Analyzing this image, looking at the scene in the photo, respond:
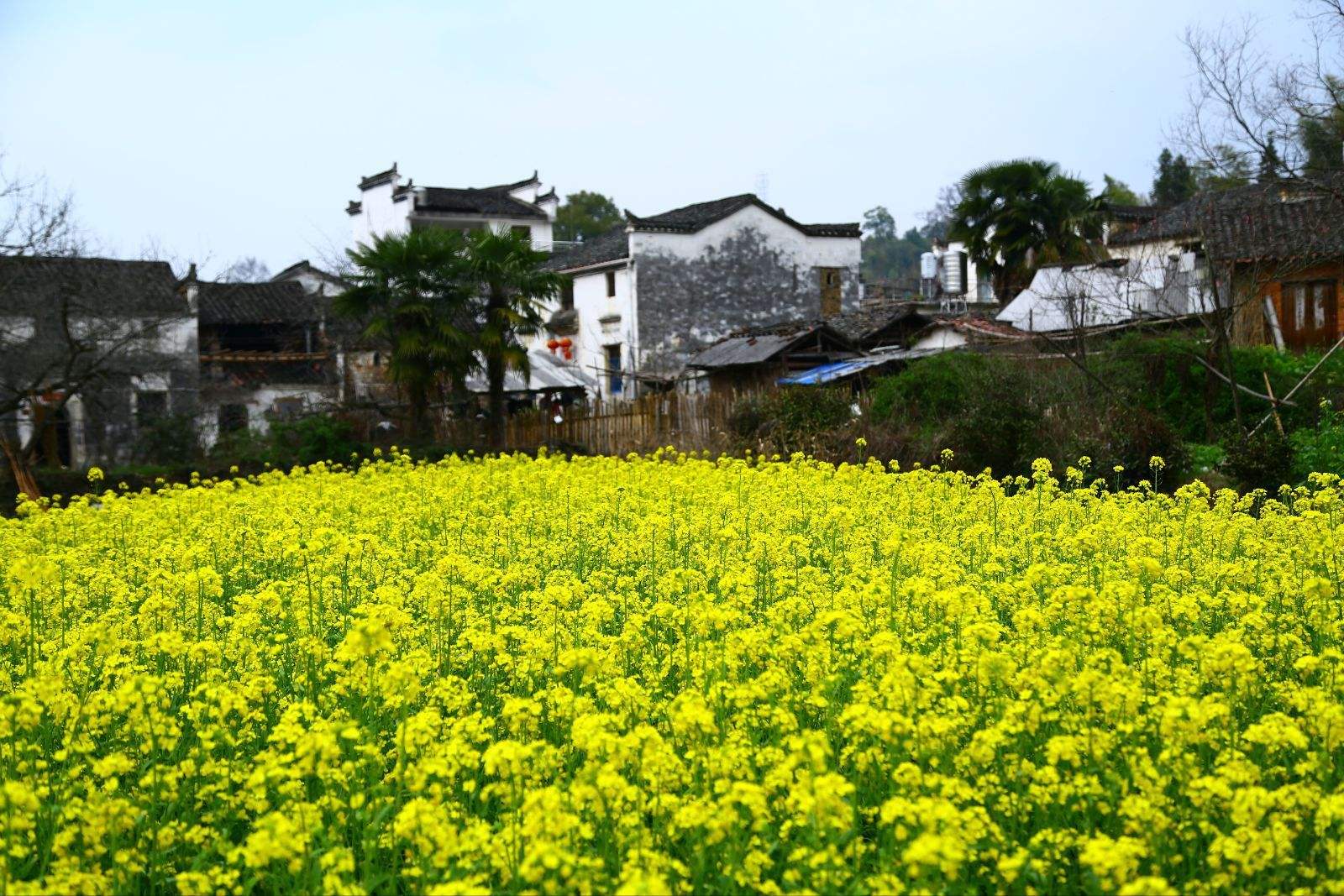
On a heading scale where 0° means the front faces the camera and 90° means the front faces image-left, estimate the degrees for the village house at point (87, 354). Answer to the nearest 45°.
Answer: approximately 0°

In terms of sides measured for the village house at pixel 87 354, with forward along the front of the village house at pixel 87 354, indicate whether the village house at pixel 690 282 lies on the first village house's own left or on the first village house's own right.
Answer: on the first village house's own left

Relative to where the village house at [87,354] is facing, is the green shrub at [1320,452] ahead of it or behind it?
ahead

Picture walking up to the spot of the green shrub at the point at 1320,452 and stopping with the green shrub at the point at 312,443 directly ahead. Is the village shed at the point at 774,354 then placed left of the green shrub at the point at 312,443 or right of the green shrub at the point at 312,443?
right

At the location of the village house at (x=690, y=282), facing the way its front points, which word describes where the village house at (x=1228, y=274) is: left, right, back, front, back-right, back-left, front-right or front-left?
left

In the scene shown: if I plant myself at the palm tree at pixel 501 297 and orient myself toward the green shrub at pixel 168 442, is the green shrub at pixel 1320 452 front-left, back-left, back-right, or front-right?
back-left

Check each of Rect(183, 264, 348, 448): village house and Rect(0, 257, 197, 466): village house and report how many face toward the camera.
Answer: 2

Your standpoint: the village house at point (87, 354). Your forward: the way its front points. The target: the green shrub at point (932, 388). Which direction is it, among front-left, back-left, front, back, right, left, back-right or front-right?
front-left
